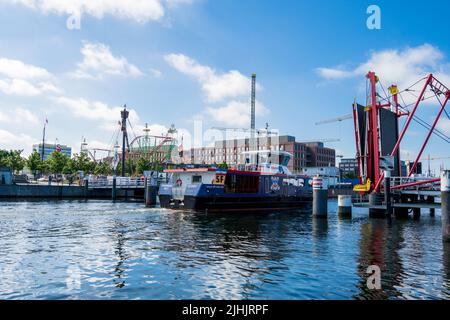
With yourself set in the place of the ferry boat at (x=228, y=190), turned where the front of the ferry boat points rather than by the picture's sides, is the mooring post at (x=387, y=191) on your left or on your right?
on your right
